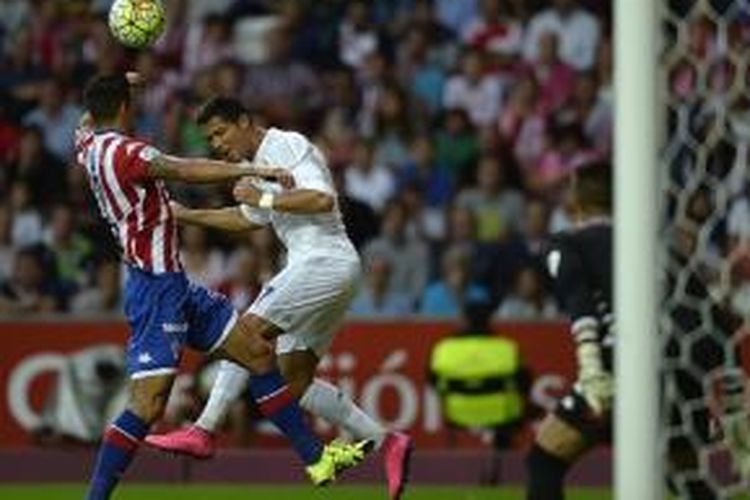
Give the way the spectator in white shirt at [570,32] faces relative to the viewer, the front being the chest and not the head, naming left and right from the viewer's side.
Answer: facing the viewer

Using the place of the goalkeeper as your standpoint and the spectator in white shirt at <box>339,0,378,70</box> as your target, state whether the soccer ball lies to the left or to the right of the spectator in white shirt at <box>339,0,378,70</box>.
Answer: left

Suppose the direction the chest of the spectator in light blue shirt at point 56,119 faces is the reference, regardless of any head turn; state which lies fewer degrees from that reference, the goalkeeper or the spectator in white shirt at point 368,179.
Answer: the goalkeeper

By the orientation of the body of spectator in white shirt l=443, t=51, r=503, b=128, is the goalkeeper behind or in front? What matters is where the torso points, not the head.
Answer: in front

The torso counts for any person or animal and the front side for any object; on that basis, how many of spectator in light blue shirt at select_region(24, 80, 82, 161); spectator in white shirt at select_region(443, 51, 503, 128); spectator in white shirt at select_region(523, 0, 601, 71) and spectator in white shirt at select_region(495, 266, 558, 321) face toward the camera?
4

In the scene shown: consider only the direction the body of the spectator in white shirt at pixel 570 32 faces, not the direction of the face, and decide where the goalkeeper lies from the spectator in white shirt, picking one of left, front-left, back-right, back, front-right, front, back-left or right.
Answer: front

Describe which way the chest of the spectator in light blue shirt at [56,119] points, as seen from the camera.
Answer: toward the camera

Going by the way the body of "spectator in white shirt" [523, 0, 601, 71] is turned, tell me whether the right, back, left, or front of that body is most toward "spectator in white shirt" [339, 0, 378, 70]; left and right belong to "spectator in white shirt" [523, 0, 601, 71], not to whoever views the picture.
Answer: right
